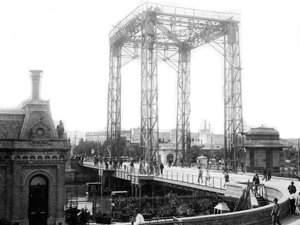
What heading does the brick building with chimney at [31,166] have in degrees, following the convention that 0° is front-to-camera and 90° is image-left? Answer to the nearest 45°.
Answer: approximately 0°

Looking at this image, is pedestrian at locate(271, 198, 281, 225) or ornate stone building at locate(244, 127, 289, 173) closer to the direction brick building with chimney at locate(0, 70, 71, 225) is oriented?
the pedestrian

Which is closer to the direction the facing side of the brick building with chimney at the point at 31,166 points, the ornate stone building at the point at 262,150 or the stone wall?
the stone wall

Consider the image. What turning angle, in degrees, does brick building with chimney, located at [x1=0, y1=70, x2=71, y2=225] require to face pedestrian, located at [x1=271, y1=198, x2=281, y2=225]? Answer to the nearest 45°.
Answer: approximately 45° to its left

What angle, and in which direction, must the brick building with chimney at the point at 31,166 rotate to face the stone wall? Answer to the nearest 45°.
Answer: approximately 45° to its left

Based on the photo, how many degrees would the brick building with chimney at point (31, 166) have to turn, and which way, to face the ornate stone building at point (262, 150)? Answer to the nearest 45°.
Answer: approximately 135° to its left
